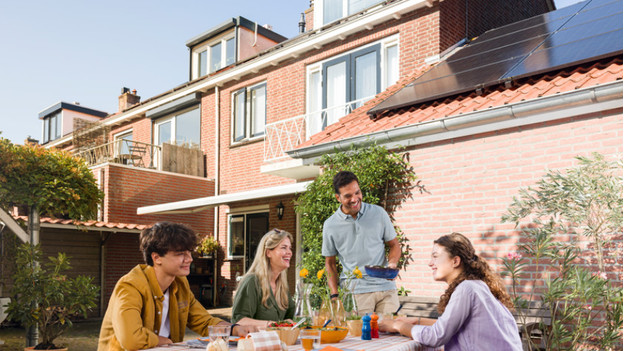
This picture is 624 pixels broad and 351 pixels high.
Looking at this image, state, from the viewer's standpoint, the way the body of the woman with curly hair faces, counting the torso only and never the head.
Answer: to the viewer's left

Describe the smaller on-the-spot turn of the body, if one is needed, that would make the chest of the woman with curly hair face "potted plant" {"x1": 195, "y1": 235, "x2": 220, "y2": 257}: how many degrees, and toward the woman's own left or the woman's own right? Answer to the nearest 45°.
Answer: approximately 45° to the woman's own right

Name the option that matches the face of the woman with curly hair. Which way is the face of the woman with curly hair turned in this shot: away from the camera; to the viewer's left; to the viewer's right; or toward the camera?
to the viewer's left

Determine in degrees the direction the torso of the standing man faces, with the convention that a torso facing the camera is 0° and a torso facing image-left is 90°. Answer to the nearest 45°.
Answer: approximately 0°

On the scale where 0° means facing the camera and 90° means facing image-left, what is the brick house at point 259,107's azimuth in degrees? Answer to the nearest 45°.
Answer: approximately 45°

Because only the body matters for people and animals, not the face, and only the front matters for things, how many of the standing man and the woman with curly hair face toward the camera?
1

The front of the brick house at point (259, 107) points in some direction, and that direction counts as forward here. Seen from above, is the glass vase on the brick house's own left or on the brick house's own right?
on the brick house's own left
